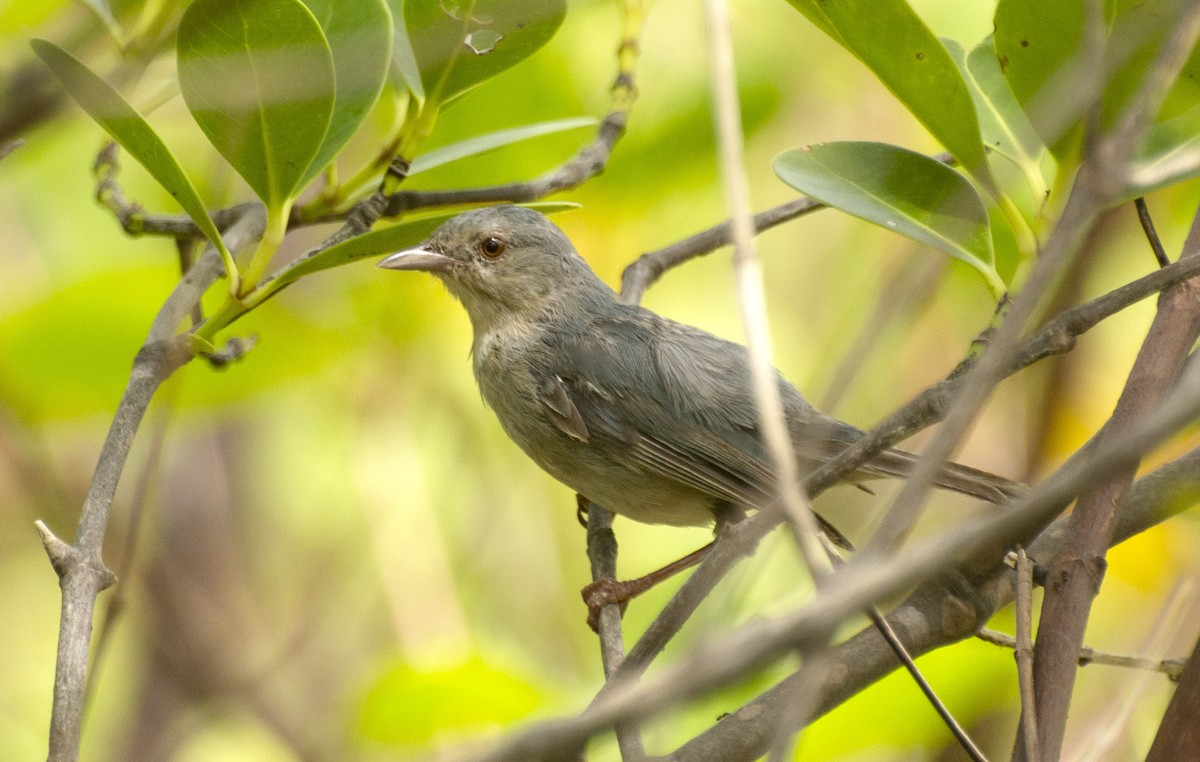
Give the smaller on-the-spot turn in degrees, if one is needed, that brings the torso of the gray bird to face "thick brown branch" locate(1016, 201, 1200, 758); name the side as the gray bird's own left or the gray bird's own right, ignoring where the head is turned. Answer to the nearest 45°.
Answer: approximately 135° to the gray bird's own left

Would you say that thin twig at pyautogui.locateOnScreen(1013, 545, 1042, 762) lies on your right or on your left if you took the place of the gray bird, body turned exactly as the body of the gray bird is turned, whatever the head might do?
on your left

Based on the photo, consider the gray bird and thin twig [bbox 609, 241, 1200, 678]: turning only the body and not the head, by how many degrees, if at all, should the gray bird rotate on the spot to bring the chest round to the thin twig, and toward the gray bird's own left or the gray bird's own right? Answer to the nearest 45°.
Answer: approximately 180°

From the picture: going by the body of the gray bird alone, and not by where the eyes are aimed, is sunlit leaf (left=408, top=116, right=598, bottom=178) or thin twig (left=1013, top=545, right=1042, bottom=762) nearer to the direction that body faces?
the sunlit leaf

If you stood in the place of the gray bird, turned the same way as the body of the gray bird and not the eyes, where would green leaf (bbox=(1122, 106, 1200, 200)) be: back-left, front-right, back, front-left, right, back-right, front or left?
back-left

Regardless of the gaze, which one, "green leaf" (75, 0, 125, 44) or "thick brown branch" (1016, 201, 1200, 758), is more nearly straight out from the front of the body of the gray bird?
the green leaf

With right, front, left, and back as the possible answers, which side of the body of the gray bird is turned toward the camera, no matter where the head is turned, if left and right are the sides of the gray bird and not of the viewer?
left

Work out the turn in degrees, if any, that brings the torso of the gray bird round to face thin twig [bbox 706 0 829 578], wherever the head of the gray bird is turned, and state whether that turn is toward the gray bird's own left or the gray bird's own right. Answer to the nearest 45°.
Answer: approximately 90° to the gray bird's own left
